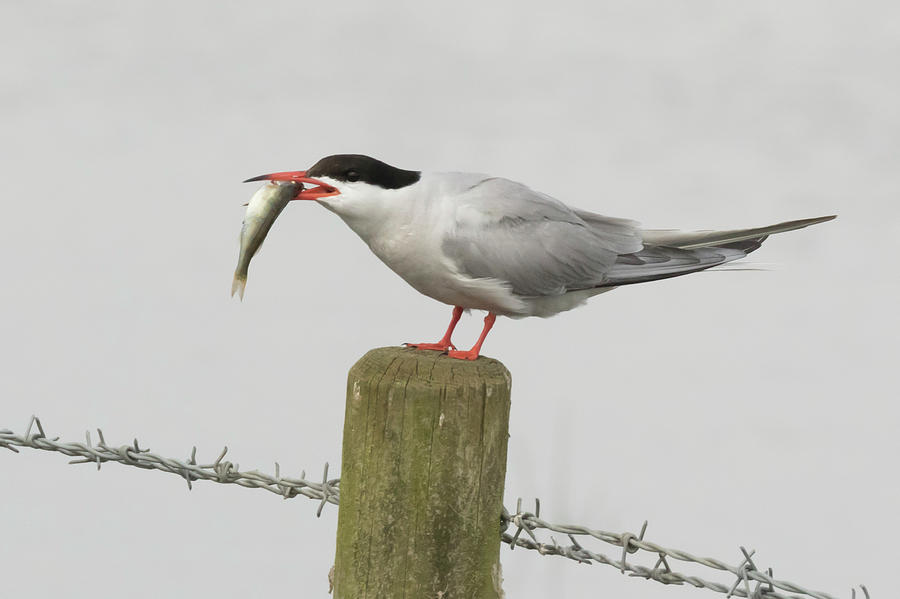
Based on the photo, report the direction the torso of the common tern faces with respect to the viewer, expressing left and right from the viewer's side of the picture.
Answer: facing to the left of the viewer
